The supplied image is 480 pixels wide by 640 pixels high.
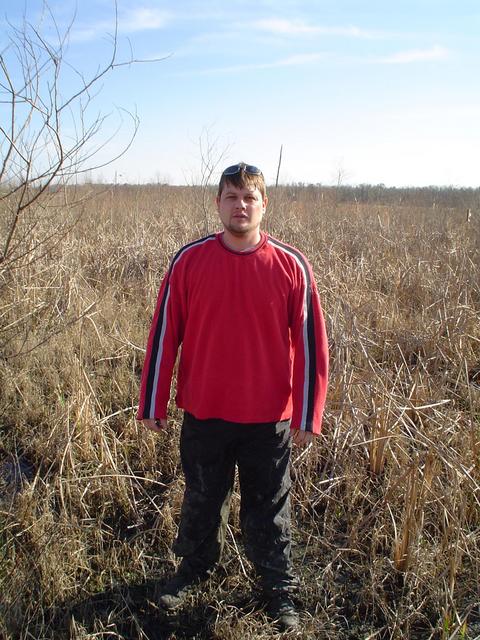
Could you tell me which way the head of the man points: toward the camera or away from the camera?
toward the camera

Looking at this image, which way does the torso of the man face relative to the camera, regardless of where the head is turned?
toward the camera
